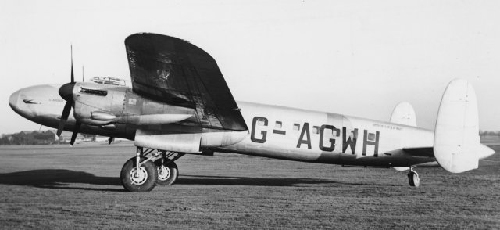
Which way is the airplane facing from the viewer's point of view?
to the viewer's left
